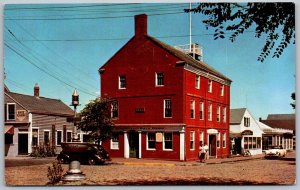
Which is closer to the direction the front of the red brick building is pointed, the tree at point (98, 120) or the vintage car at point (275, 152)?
the tree

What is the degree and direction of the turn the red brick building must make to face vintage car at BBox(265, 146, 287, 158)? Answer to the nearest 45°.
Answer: approximately 135° to its left

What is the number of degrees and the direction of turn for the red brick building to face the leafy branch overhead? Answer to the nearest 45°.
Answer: approximately 90° to its left

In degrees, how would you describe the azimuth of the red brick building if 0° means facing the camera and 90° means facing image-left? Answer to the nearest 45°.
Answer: approximately 45°

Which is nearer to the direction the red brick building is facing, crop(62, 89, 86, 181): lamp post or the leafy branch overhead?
the lamp post

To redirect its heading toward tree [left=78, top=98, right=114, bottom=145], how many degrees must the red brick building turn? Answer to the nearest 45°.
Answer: approximately 45° to its right

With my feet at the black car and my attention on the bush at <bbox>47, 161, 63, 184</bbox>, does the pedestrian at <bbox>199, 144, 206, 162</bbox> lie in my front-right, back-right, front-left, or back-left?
back-left
